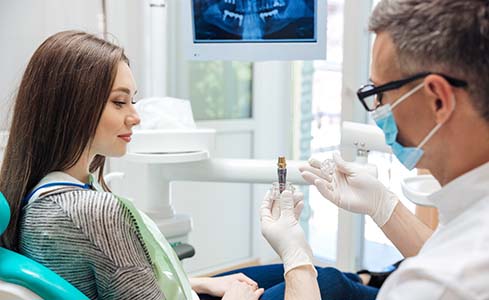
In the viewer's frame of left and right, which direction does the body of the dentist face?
facing away from the viewer and to the left of the viewer

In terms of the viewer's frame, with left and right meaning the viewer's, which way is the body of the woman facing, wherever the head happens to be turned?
facing to the right of the viewer

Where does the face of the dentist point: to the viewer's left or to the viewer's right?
to the viewer's left

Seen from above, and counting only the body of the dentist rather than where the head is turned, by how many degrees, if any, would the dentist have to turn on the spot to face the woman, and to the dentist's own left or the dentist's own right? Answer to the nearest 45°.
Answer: approximately 45° to the dentist's own left

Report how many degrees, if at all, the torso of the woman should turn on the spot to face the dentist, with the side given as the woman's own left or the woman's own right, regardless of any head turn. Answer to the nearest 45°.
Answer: approximately 45° to the woman's own right

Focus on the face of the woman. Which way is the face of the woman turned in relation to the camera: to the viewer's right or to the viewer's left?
to the viewer's right

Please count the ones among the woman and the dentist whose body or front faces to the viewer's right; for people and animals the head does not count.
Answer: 1

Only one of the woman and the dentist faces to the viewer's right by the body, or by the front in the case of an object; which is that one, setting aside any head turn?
the woman
